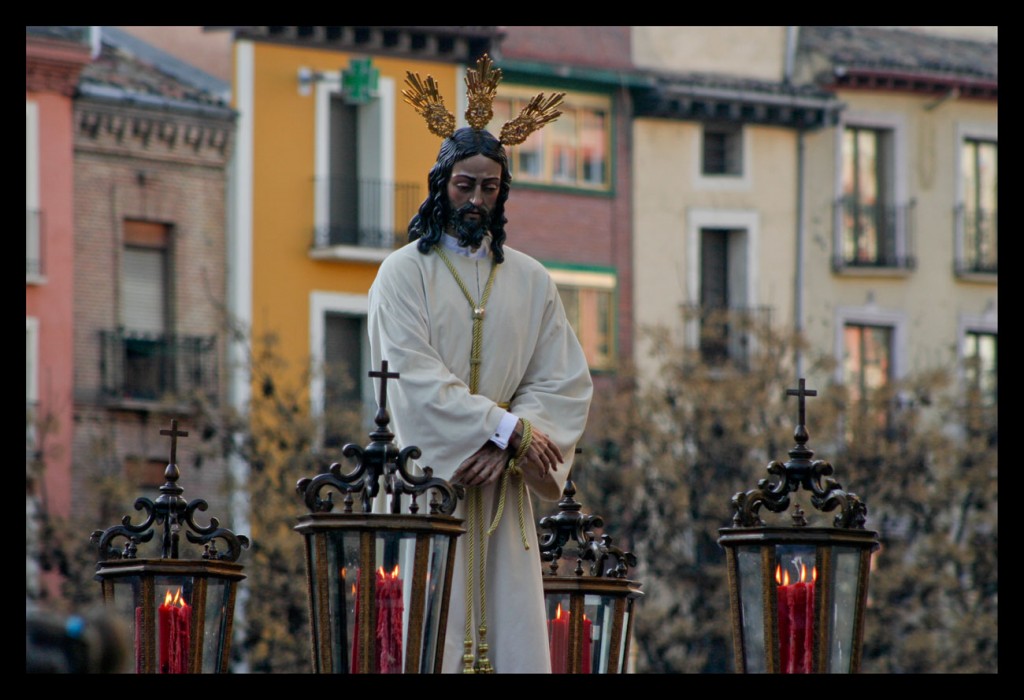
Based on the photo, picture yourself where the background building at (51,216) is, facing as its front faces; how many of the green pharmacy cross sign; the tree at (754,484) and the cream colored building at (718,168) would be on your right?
0

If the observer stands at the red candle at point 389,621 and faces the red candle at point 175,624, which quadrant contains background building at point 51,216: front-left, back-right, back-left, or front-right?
front-right

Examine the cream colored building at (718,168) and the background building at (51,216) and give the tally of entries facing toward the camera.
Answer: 2

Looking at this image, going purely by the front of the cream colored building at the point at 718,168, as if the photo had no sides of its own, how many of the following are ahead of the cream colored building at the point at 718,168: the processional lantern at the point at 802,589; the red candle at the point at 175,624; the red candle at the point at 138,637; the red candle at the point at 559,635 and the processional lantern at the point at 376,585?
5

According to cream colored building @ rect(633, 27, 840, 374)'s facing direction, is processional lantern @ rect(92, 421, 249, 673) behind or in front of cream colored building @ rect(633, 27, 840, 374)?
in front

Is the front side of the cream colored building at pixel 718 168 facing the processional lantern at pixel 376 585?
yes

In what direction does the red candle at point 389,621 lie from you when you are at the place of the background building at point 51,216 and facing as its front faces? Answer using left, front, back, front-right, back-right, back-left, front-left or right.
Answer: front

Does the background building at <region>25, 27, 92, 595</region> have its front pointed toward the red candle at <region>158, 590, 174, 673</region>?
yes

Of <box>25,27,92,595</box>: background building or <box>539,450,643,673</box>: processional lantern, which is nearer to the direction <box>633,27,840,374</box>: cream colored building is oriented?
the processional lantern

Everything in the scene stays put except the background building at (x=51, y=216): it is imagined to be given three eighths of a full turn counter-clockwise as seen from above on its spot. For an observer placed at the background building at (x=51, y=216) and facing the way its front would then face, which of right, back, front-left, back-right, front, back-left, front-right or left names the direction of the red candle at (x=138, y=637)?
back-right

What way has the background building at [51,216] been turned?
toward the camera

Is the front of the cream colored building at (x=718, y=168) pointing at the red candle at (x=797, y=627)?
yes

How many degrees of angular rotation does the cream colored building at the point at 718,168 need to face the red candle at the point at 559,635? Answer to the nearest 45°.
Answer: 0° — it already faces it

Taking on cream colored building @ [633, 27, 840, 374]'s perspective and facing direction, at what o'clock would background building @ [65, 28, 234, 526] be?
The background building is roughly at 2 o'clock from the cream colored building.

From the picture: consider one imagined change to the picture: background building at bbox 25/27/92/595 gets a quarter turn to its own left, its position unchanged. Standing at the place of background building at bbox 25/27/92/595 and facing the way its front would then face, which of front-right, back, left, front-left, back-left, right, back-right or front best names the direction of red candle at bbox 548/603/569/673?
right

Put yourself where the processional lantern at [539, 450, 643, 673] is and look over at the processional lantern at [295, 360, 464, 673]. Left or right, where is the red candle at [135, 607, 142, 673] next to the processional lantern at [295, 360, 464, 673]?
right

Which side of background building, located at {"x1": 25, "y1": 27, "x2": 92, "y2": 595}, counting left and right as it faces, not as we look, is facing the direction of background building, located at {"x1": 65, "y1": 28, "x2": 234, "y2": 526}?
left
